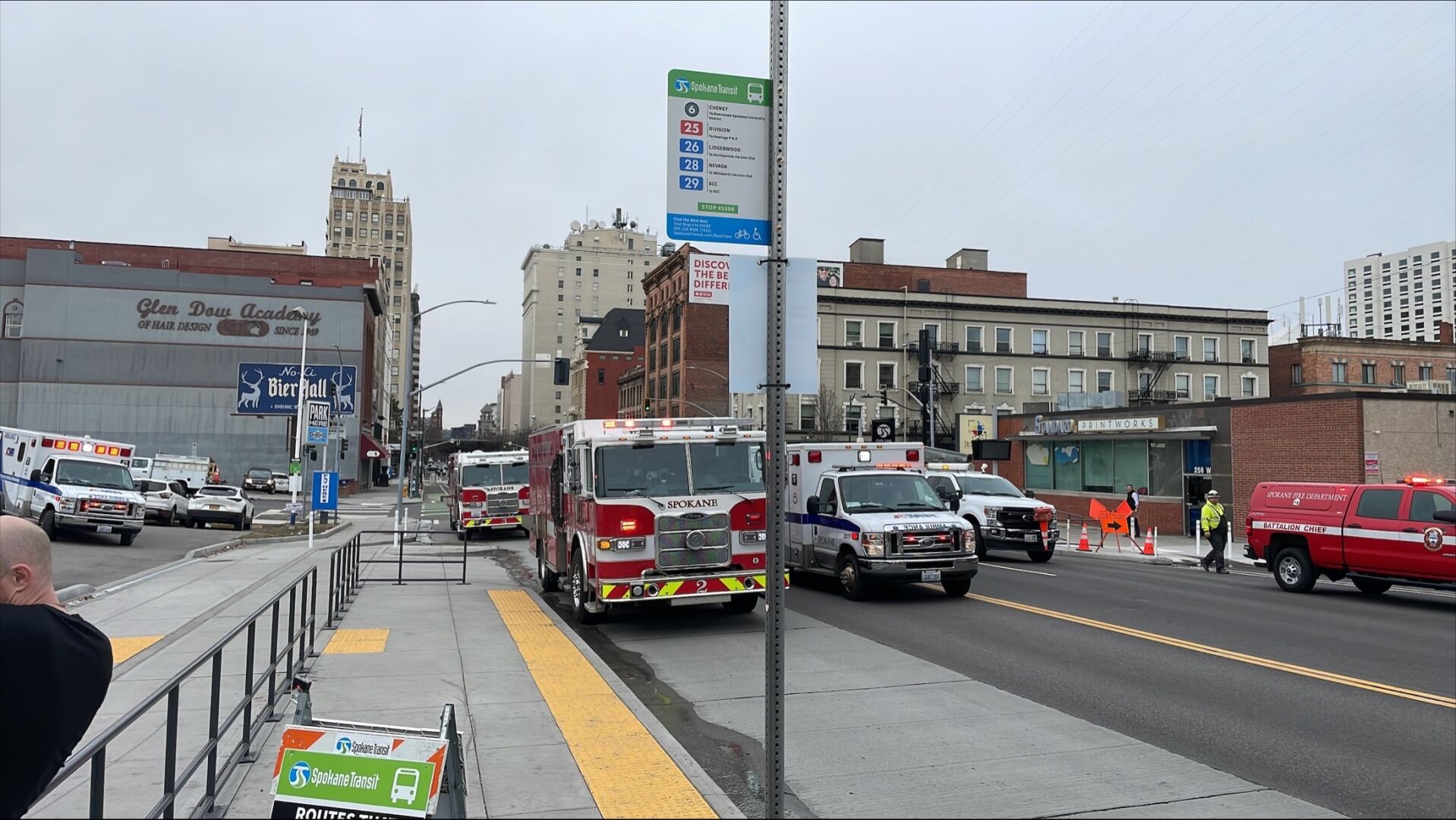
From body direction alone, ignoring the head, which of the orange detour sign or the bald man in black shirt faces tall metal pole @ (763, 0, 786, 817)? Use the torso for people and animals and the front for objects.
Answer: the orange detour sign

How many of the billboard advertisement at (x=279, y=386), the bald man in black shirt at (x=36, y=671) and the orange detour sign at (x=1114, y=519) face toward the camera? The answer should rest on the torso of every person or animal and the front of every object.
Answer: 2

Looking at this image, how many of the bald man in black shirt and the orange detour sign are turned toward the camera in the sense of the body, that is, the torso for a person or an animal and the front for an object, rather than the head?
1

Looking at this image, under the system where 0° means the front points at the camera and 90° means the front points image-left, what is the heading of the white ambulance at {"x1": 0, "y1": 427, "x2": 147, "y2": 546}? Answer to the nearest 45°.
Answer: approximately 315°

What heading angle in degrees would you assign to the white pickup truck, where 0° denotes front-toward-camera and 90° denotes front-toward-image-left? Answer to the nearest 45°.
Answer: approximately 315°

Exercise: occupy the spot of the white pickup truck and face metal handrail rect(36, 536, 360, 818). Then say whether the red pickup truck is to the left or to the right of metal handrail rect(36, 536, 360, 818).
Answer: left

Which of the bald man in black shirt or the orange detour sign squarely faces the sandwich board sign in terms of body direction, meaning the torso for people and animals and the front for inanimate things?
the orange detour sign
